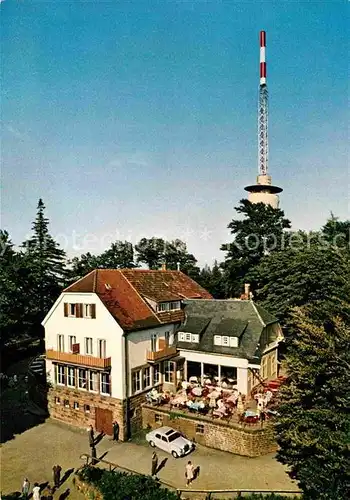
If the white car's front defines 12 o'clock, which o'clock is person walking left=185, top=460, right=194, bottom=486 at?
The person walking is roughly at 1 o'clock from the white car.

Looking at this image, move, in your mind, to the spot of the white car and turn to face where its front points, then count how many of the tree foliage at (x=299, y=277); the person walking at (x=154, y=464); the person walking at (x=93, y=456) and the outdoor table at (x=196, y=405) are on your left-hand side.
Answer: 2

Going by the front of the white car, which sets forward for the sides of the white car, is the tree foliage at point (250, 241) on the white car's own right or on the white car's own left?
on the white car's own left

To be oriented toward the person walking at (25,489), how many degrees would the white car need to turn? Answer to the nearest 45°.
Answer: approximately 90° to its right

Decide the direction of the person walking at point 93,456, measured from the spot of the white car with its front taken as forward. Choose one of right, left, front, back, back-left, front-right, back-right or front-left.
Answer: back-right

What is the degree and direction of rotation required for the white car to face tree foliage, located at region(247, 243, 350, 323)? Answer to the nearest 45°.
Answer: approximately 90° to its left

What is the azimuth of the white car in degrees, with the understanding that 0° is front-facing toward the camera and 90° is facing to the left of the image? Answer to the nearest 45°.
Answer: approximately 315°

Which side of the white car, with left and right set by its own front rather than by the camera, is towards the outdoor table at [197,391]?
left

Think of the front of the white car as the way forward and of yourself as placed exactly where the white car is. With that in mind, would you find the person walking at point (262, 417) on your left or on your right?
on your left

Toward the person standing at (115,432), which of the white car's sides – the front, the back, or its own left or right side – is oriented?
back

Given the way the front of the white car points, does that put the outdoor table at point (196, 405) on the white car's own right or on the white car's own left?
on the white car's own left

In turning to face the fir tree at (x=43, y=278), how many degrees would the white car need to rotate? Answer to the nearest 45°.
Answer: approximately 180°

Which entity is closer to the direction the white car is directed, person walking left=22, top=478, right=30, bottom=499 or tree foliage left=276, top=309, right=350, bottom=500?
the tree foliage
